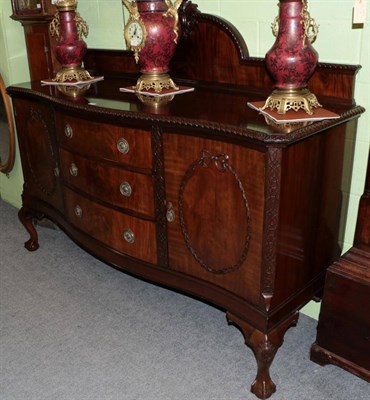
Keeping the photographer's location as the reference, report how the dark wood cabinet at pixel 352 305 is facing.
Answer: facing the viewer and to the left of the viewer

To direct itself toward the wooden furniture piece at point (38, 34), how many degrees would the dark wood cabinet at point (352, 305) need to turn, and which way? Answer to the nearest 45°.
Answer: approximately 90° to its right

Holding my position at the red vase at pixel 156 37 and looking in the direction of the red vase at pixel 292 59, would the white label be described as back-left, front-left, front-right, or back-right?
front-left

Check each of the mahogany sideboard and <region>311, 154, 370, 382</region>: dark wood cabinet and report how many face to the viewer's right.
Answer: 0

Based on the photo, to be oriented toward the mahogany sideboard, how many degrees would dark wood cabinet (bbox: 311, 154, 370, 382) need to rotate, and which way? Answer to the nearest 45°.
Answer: approximately 45° to its right

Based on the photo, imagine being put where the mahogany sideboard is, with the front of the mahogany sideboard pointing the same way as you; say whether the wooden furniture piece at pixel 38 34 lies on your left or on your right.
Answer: on your right
